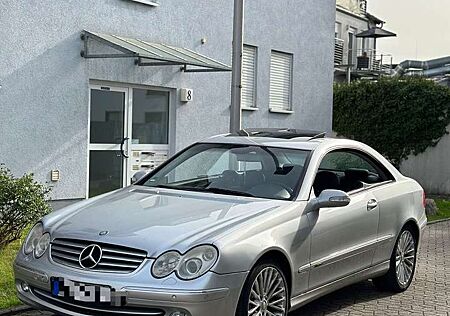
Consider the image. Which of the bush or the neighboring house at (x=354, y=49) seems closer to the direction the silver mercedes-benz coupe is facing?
the bush

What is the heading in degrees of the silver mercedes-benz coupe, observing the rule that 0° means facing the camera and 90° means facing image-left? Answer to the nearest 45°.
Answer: approximately 45°

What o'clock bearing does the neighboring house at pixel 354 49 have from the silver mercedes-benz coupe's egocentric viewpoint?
The neighboring house is roughly at 5 o'clock from the silver mercedes-benz coupe.

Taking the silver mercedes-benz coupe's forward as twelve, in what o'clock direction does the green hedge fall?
The green hedge is roughly at 5 o'clock from the silver mercedes-benz coupe.

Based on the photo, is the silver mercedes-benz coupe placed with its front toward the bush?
no

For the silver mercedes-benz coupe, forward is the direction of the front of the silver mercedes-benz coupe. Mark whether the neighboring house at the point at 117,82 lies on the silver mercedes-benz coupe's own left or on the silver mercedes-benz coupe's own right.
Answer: on the silver mercedes-benz coupe's own right

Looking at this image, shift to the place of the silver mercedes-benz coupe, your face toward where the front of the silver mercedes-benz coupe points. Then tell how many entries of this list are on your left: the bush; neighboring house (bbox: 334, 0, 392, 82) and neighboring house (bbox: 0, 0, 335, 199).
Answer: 0

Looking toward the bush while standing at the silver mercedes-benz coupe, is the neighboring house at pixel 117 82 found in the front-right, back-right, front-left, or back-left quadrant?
front-right
